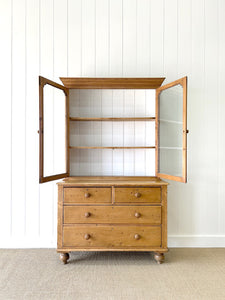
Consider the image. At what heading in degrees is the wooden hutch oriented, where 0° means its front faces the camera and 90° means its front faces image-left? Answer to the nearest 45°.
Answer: approximately 0°
